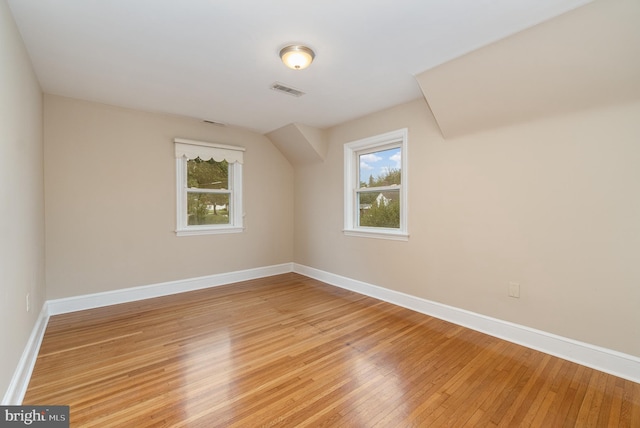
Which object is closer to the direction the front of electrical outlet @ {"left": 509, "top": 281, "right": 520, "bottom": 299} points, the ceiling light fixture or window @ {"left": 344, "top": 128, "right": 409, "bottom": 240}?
the ceiling light fixture
